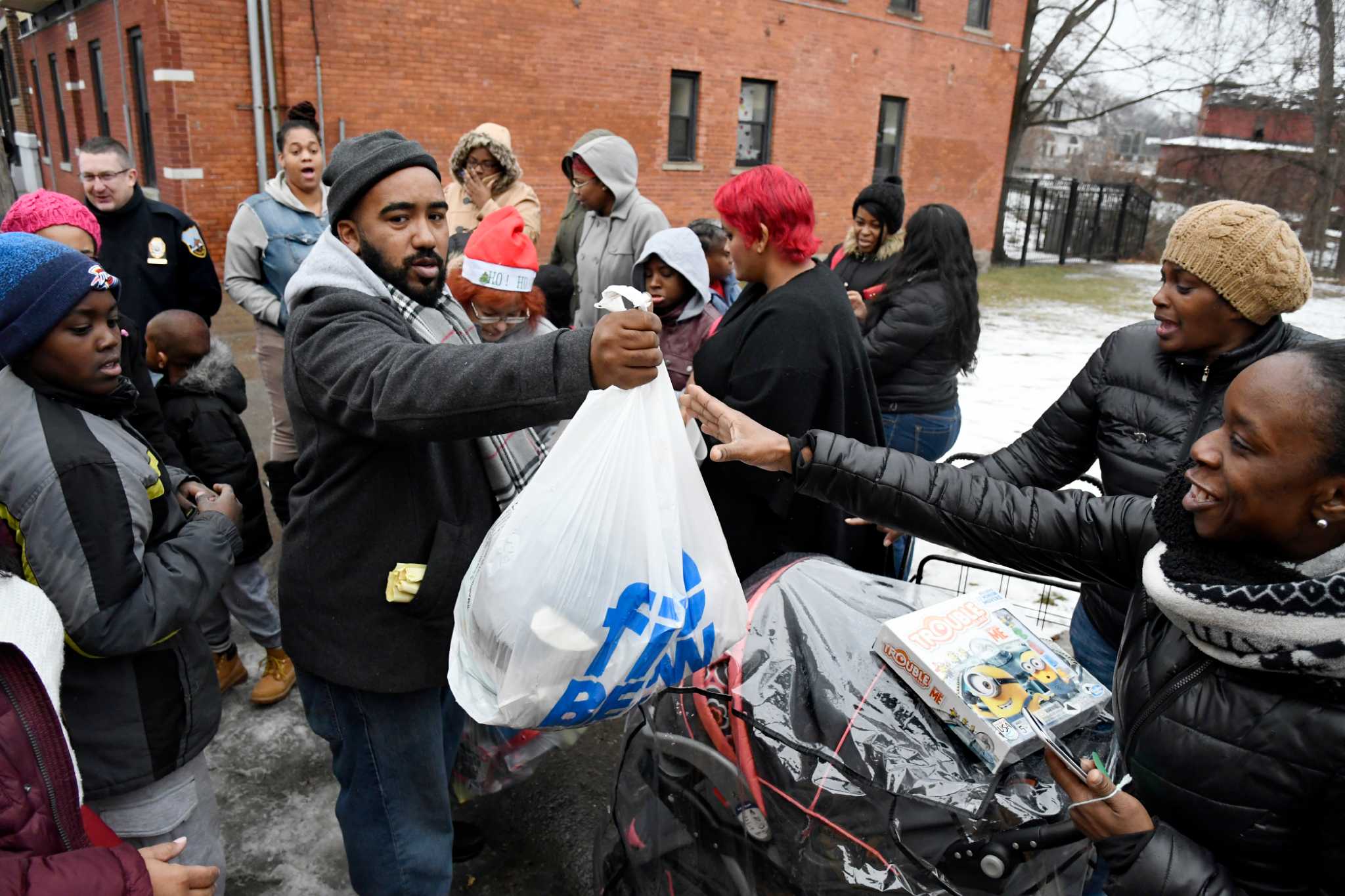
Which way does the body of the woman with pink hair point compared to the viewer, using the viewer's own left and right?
facing to the left of the viewer

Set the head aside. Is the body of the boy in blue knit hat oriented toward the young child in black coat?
no

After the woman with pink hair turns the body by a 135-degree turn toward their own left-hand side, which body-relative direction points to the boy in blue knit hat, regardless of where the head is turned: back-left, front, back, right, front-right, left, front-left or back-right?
right

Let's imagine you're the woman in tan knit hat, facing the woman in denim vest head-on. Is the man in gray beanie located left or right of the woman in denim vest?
left

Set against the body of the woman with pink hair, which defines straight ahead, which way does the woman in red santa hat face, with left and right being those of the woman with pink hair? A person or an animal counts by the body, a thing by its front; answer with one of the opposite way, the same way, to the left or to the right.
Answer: to the left

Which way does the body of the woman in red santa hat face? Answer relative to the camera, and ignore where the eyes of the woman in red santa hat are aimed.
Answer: toward the camera

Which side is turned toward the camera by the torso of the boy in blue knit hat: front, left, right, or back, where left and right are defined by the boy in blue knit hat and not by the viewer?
right

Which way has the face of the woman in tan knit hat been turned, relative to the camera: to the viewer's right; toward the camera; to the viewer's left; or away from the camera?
to the viewer's left

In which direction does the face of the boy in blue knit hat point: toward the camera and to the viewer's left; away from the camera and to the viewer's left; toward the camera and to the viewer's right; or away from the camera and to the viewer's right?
toward the camera and to the viewer's right

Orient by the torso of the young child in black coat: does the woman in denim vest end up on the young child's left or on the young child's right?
on the young child's right

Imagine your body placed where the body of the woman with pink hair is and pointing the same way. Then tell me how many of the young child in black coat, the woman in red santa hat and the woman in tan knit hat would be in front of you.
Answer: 2

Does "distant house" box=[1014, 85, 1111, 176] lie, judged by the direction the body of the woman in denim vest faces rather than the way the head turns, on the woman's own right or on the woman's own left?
on the woman's own left

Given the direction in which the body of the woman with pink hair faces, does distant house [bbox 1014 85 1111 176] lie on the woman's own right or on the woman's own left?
on the woman's own right
